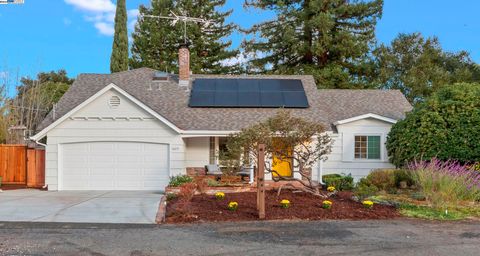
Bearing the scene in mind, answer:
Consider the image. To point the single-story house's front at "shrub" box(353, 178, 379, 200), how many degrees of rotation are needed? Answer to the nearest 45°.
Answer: approximately 45° to its left

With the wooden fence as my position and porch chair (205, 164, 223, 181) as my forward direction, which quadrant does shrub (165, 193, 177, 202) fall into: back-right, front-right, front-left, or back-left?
front-right

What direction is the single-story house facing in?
toward the camera

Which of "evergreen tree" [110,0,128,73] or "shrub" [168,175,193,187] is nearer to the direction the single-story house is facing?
the shrub

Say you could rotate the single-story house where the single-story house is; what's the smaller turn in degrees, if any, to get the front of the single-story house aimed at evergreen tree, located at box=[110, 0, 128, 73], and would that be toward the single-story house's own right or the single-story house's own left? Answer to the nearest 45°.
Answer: approximately 180°

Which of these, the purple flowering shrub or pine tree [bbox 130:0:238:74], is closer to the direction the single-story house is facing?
the purple flowering shrub

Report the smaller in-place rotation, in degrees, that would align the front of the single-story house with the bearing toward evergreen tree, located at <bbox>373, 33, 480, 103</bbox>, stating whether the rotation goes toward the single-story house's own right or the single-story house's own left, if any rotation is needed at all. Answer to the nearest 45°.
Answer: approximately 135° to the single-story house's own left

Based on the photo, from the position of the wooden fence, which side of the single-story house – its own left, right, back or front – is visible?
right

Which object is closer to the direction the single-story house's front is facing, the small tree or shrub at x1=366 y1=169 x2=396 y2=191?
the small tree

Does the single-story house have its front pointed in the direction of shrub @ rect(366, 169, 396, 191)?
no

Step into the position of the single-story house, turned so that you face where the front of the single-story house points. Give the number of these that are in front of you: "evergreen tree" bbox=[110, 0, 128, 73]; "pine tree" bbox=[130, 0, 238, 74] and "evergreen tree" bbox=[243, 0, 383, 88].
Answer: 0

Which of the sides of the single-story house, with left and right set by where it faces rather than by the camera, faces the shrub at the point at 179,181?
front

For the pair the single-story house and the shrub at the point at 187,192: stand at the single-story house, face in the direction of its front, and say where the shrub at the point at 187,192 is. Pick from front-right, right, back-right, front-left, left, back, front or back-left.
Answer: front

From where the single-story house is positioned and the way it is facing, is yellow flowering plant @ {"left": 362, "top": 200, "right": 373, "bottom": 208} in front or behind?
in front

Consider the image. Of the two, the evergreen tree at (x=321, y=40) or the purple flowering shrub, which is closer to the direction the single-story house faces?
the purple flowering shrub

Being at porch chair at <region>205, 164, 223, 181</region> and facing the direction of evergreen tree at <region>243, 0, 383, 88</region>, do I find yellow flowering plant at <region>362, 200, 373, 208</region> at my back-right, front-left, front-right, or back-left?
back-right
